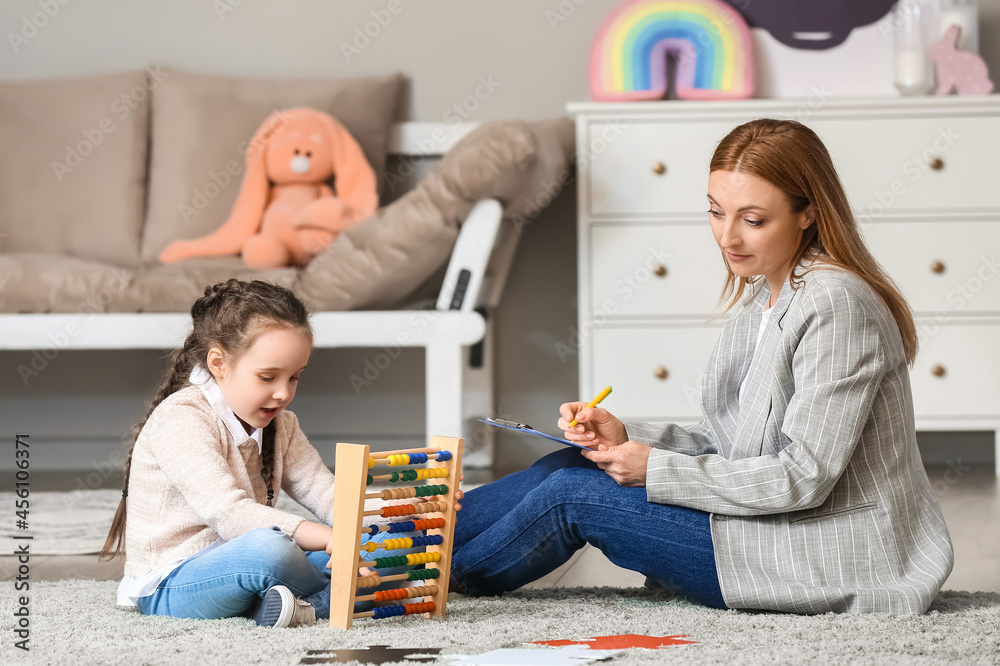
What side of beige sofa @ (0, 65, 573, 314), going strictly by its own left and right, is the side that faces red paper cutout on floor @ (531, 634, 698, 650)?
front

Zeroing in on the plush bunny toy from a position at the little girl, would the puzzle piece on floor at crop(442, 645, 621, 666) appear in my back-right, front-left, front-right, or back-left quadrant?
back-right

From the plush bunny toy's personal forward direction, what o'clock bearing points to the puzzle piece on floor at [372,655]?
The puzzle piece on floor is roughly at 12 o'clock from the plush bunny toy.

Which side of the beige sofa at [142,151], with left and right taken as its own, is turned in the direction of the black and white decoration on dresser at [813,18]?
left

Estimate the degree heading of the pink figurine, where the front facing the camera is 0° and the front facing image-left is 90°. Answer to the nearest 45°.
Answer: approximately 90°

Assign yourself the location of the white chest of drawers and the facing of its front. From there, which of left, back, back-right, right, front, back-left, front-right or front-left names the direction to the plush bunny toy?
right

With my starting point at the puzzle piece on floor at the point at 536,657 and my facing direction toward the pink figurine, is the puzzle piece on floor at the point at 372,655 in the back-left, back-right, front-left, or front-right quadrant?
back-left

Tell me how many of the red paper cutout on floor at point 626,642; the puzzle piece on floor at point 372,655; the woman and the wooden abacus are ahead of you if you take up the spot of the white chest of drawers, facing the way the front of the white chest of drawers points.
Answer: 4
